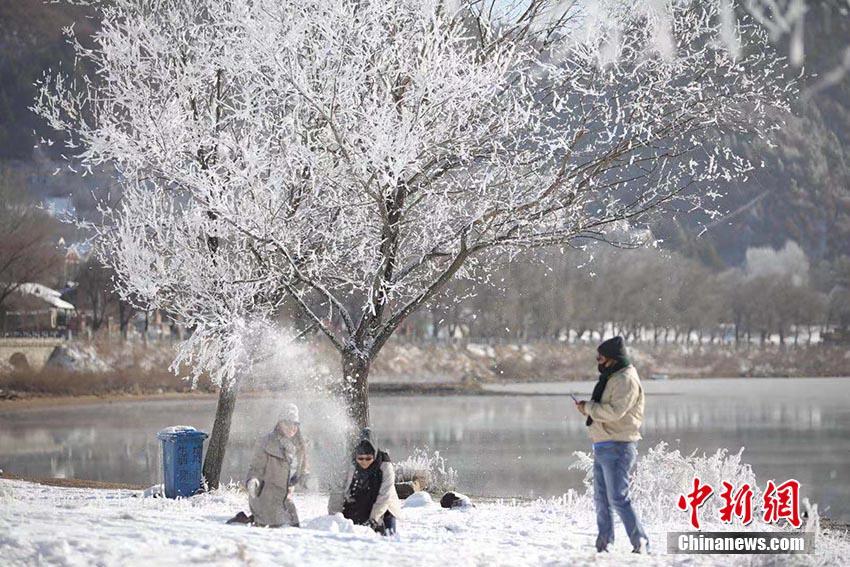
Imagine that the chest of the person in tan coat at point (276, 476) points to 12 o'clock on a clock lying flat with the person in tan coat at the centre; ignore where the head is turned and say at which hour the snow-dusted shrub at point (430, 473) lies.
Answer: The snow-dusted shrub is roughly at 8 o'clock from the person in tan coat.

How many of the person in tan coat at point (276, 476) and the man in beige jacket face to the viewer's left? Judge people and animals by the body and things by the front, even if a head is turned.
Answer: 1

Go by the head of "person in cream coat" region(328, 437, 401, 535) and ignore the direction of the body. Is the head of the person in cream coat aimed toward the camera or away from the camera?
toward the camera

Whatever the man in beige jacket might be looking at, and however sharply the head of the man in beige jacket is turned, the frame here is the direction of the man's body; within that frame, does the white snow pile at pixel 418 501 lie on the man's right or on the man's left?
on the man's right

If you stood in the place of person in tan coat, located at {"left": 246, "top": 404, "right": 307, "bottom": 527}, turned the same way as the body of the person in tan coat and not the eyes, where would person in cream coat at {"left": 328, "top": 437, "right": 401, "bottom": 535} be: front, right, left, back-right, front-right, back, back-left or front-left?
front-left

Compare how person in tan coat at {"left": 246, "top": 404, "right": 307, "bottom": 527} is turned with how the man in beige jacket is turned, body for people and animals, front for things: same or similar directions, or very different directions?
very different directions

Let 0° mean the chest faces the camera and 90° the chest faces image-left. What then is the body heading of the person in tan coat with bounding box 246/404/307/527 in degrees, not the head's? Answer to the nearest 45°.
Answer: approximately 315°

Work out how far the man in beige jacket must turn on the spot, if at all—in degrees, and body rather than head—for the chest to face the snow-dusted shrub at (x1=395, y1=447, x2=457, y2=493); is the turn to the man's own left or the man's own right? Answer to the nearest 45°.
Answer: approximately 90° to the man's own right

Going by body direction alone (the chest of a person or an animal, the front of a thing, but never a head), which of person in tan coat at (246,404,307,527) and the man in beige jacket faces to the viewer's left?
the man in beige jacket

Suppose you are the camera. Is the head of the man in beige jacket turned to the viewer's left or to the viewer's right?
to the viewer's left

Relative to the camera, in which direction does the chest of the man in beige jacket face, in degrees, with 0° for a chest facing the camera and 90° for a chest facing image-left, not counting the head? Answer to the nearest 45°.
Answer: approximately 90°

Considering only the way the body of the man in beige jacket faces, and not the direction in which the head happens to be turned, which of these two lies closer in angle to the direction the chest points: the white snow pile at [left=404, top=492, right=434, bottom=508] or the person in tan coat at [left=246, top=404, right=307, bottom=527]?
the person in tan coat

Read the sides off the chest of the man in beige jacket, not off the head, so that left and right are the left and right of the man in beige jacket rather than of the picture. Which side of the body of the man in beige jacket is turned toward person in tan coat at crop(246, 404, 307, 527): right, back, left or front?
front
